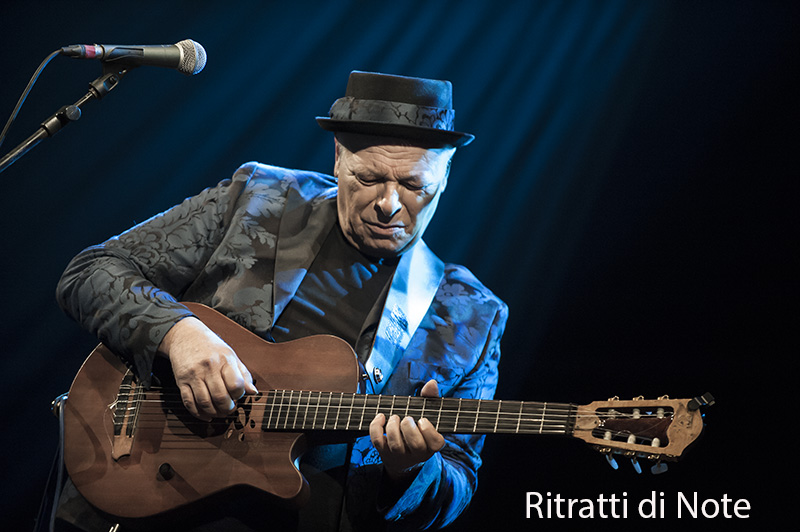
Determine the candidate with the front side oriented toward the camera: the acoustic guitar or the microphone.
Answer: the acoustic guitar

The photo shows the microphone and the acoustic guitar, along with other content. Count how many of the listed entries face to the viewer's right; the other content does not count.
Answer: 1

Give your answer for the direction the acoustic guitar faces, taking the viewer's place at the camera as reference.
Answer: facing the viewer

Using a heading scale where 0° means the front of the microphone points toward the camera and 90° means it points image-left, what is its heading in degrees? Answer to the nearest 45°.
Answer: approximately 270°
